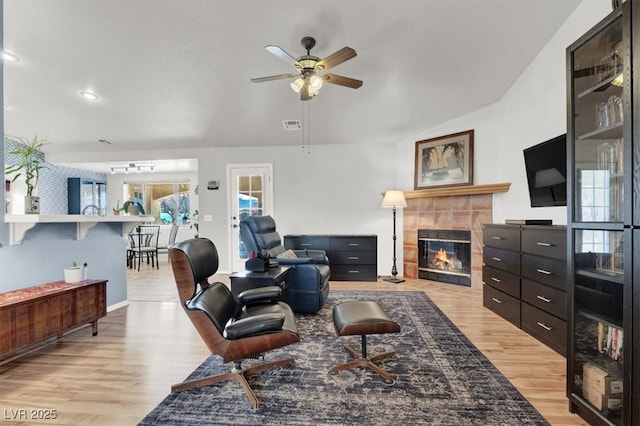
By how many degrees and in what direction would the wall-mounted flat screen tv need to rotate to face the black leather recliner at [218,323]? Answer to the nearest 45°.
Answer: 0° — it already faces it

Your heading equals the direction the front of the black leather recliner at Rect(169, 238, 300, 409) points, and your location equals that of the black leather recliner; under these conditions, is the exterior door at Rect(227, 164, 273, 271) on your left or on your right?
on your left

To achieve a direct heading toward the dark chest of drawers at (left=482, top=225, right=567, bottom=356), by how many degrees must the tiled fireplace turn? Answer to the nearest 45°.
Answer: approximately 45° to its left

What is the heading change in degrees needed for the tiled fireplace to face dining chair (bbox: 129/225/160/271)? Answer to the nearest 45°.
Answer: approximately 45° to its right

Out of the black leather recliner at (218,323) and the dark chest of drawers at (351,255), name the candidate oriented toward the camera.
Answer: the dark chest of drawers

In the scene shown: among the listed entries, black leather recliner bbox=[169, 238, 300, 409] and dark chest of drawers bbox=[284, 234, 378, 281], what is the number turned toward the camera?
1

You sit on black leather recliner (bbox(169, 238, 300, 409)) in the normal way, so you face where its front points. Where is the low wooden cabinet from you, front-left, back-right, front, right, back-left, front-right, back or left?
back-left

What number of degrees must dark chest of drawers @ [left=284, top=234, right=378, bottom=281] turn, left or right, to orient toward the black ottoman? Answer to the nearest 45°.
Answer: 0° — it already faces it

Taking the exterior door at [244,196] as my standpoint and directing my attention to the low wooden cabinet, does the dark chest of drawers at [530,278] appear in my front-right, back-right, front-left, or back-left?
front-left

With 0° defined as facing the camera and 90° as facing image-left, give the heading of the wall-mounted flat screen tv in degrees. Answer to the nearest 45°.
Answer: approximately 45°

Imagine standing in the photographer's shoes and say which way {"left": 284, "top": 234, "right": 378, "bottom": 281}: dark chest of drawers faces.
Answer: facing the viewer

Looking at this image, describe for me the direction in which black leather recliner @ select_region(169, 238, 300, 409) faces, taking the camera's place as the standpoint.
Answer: facing to the right of the viewer
